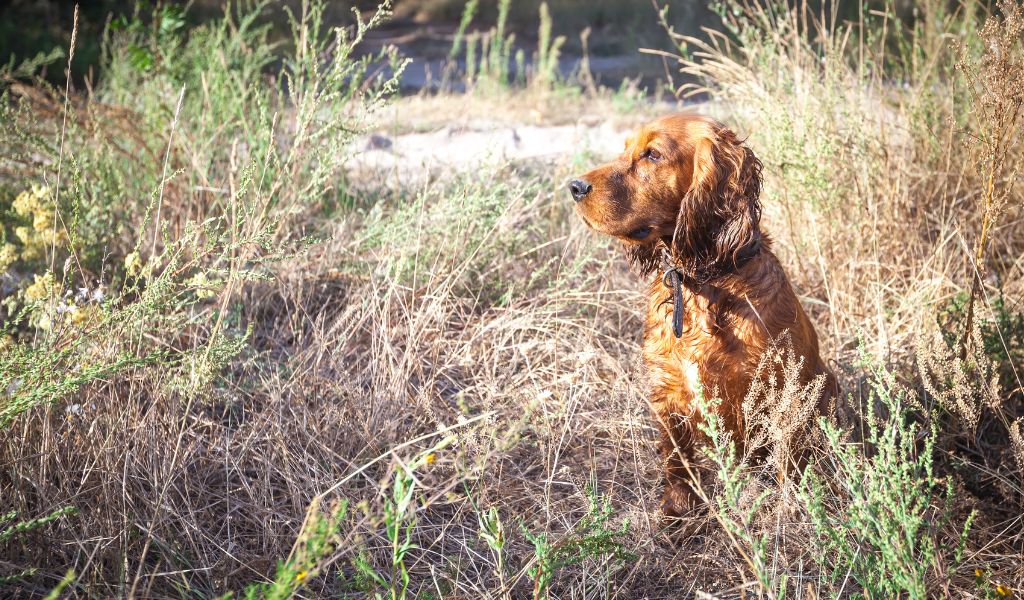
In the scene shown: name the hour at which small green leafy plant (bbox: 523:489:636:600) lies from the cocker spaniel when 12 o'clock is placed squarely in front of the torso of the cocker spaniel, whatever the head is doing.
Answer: The small green leafy plant is roughly at 11 o'clock from the cocker spaniel.

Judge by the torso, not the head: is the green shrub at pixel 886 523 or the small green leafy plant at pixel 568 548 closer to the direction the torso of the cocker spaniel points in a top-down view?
the small green leafy plant

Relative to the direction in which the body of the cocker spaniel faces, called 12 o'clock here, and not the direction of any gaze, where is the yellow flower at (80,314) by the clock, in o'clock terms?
The yellow flower is roughly at 1 o'clock from the cocker spaniel.

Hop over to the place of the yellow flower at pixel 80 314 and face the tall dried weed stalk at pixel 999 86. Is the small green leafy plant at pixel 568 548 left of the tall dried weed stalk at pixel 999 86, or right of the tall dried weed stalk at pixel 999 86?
right

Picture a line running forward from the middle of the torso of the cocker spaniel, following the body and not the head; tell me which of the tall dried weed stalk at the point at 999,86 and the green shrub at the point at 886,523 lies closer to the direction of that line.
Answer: the green shrub

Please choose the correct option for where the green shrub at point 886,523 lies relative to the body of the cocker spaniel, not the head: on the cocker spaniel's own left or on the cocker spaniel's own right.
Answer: on the cocker spaniel's own left

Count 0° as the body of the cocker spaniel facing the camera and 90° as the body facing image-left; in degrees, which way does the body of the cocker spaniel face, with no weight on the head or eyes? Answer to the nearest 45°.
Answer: approximately 45°

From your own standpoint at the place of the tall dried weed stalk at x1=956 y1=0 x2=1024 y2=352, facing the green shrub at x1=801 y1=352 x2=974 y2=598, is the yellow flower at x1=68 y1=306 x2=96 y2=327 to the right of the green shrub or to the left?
right

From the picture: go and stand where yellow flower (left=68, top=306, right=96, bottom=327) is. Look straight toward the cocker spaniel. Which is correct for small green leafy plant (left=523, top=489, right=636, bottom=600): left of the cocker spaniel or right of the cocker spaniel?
right

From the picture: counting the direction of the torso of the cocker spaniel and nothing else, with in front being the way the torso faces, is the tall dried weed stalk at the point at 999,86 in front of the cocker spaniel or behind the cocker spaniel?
behind

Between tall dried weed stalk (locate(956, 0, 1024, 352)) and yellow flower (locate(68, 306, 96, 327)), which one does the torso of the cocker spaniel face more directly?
the yellow flower
